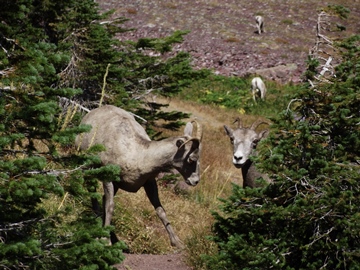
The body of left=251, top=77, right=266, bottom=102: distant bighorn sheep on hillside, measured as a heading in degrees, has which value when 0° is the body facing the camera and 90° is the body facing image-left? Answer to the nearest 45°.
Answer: approximately 180°

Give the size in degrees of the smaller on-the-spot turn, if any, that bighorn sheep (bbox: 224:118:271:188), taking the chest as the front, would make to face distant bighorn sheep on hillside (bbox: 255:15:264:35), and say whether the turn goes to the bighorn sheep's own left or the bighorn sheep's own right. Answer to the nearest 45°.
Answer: approximately 135° to the bighorn sheep's own right

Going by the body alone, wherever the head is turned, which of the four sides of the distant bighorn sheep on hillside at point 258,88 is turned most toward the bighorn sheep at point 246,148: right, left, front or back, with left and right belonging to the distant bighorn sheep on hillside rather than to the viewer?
back

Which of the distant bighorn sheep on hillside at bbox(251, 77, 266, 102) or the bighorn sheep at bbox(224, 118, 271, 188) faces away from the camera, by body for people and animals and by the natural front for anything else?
the distant bighorn sheep on hillside

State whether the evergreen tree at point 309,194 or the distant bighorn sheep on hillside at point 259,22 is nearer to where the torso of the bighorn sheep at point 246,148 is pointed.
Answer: the evergreen tree

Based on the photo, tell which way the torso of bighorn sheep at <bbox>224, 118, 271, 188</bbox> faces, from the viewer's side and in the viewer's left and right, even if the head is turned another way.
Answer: facing the viewer and to the left of the viewer

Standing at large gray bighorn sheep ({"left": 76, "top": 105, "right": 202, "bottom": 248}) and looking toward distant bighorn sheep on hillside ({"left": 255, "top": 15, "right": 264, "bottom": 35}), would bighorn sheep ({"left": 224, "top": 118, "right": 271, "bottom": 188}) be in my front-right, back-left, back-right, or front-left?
front-right

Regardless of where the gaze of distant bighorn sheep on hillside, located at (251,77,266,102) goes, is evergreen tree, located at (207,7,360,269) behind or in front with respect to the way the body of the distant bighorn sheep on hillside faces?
behind

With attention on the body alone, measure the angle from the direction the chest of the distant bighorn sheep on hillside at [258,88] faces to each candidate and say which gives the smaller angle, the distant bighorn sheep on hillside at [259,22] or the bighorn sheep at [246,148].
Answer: the distant bighorn sheep on hillside

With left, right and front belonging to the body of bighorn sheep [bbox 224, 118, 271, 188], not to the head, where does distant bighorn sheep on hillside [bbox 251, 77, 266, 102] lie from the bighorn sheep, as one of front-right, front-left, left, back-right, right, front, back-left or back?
back-right

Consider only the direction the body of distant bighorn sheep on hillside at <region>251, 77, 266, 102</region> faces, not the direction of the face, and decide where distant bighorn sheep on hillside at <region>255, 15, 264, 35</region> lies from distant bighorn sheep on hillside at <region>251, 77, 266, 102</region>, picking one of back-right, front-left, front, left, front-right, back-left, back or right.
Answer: front

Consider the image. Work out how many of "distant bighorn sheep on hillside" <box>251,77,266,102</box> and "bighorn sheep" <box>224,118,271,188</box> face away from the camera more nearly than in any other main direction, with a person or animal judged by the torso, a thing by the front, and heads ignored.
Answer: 1

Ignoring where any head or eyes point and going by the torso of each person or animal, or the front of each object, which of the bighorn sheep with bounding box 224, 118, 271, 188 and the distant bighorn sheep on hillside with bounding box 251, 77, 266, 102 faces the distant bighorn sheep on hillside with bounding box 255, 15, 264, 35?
the distant bighorn sheep on hillside with bounding box 251, 77, 266, 102
